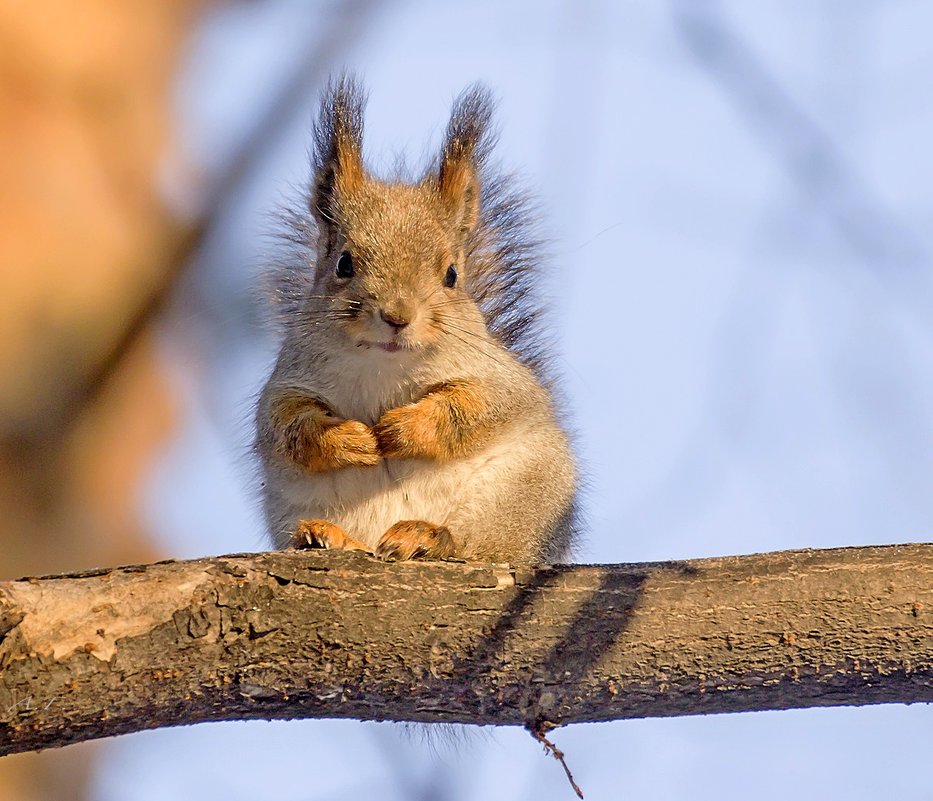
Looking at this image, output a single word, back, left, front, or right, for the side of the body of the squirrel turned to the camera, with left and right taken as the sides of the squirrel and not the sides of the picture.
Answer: front
